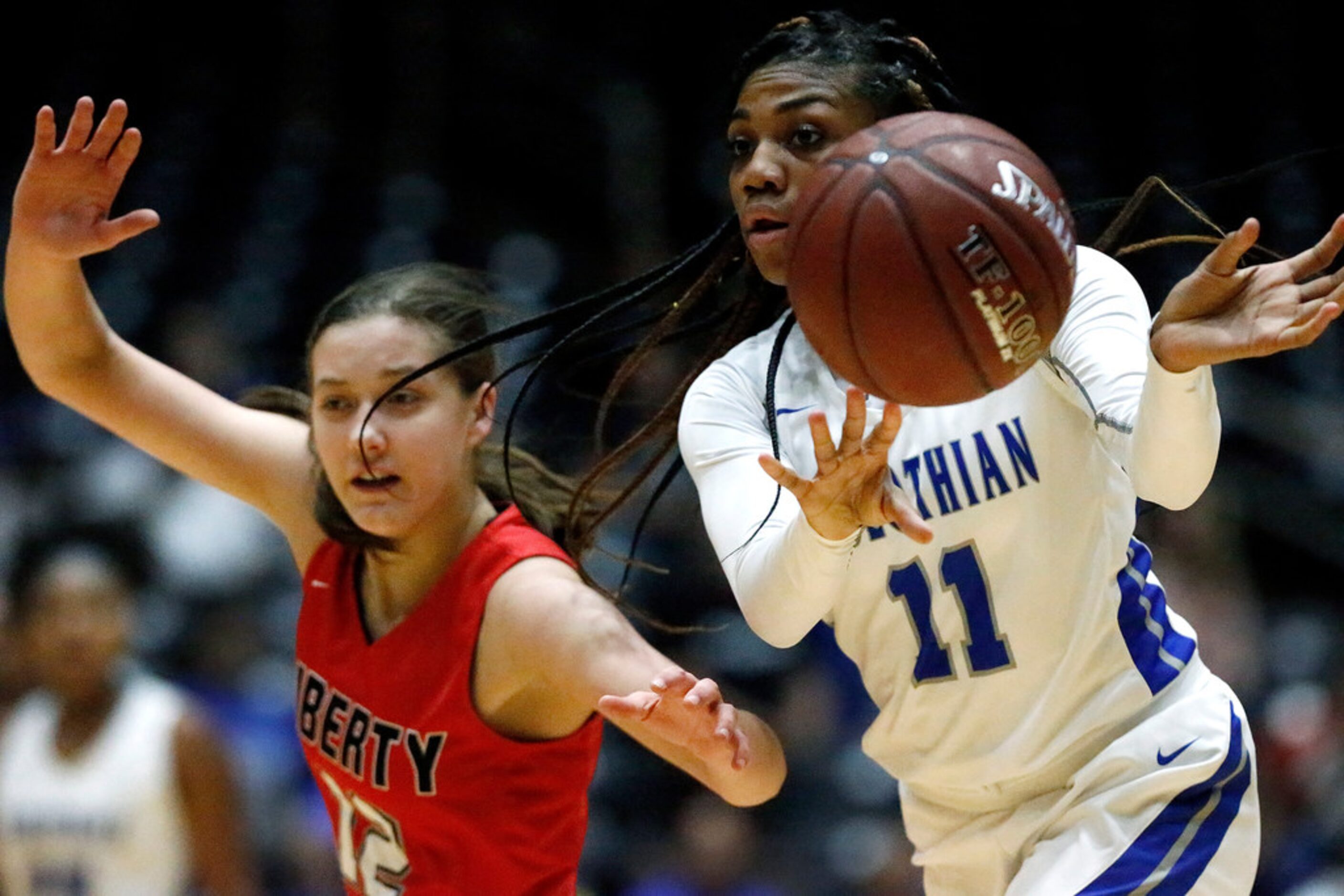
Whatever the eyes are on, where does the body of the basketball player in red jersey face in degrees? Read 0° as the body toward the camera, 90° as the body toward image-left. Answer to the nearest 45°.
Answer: approximately 45°

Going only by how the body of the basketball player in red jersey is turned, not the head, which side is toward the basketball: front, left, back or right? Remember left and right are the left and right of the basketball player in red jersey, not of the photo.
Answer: left

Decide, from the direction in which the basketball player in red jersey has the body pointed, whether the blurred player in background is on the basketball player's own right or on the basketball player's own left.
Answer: on the basketball player's own right

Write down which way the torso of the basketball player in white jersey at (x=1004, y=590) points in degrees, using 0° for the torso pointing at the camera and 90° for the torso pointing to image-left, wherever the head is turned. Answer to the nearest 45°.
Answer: approximately 45°

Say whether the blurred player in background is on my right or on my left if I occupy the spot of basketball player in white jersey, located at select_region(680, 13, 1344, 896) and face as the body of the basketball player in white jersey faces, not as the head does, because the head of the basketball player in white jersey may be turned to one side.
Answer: on my right
